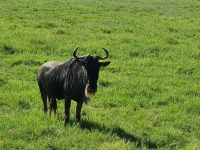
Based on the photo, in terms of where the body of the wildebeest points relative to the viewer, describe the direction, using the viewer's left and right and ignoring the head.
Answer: facing the viewer and to the right of the viewer
